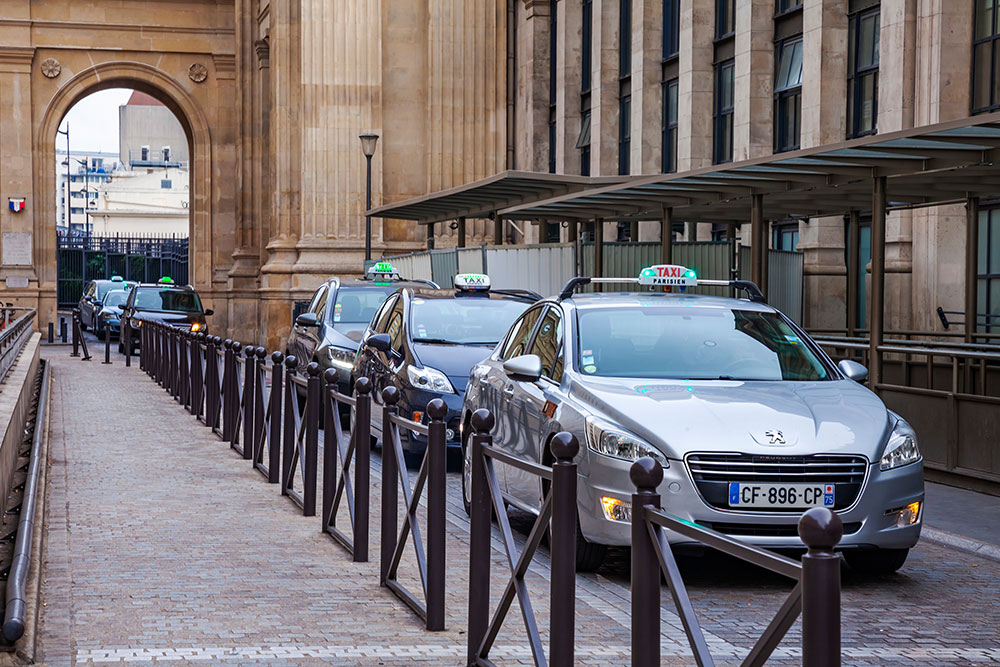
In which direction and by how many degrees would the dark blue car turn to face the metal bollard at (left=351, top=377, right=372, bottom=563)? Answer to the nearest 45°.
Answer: approximately 45° to its right

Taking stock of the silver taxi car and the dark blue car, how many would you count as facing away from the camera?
0

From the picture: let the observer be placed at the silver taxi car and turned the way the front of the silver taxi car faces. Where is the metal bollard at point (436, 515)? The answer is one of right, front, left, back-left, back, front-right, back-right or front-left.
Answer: right

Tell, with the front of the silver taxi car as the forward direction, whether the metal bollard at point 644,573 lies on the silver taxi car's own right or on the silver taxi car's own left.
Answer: on the silver taxi car's own right

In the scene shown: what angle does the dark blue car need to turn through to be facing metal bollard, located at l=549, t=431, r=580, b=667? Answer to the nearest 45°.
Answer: approximately 45° to its right

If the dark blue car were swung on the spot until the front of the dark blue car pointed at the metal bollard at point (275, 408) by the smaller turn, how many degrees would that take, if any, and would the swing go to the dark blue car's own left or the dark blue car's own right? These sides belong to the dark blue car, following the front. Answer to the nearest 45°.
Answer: approximately 90° to the dark blue car's own right

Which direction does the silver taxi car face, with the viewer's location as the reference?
facing the viewer and to the right of the viewer

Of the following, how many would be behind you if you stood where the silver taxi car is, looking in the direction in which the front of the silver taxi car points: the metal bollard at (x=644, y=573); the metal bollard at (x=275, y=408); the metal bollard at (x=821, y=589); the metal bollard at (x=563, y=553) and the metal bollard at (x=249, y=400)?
2

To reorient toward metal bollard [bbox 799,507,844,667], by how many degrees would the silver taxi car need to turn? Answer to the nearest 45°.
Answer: approximately 45° to its right

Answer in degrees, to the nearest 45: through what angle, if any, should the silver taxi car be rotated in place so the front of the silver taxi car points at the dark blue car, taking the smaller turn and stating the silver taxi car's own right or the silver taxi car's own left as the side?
approximately 180°

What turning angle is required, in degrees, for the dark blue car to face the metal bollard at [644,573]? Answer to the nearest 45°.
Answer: approximately 45° to its right

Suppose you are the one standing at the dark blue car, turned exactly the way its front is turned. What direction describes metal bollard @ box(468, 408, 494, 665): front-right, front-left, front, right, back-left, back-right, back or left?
front-right

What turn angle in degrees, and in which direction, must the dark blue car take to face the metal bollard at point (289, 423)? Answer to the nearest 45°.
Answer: approximately 45° to its right

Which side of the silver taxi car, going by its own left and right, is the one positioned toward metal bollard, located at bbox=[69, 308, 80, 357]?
back
